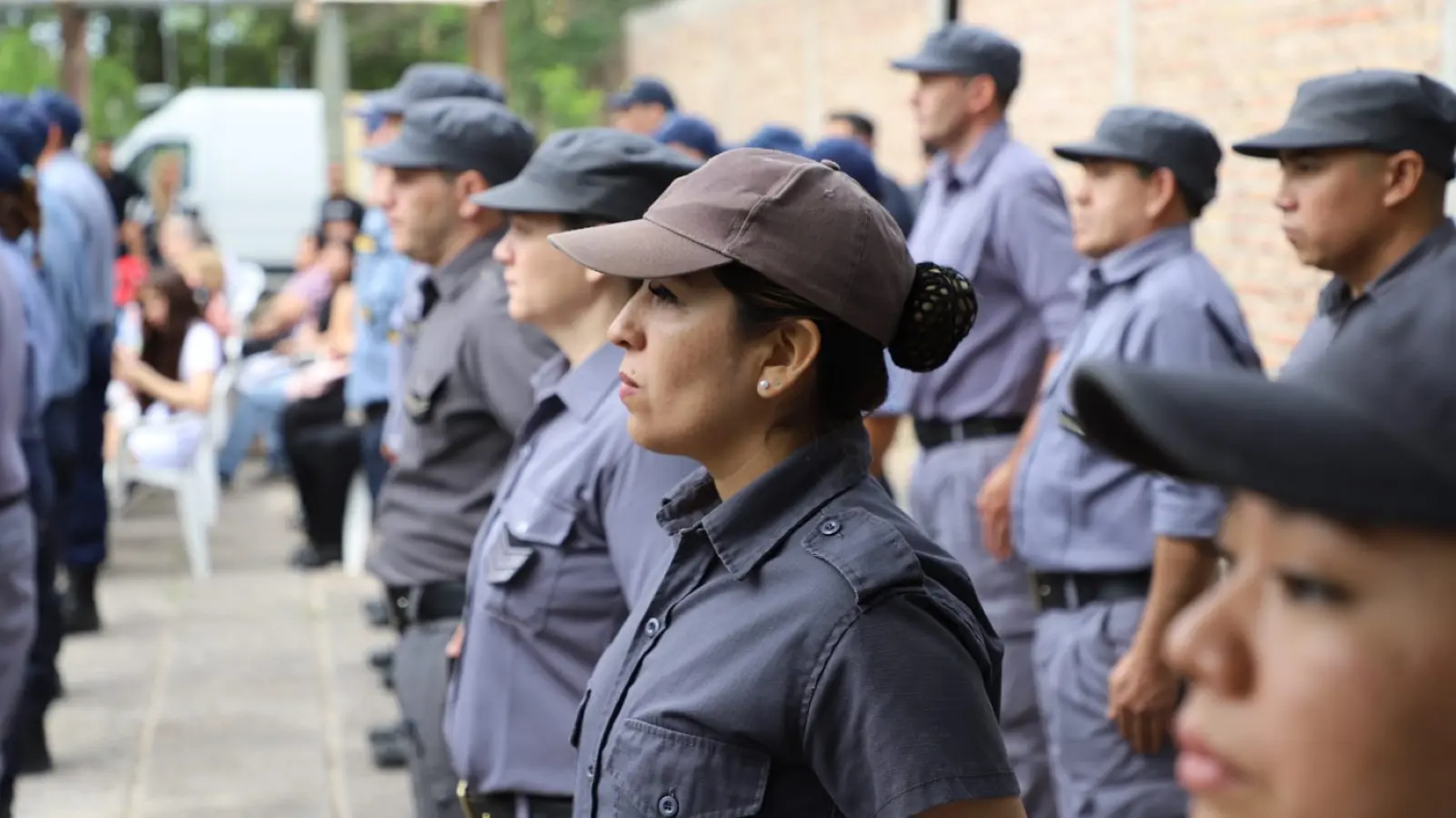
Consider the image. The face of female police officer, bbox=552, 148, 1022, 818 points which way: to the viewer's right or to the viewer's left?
to the viewer's left

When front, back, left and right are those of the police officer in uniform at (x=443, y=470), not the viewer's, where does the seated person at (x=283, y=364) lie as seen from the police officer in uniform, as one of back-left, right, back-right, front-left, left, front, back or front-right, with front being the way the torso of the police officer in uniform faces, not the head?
right

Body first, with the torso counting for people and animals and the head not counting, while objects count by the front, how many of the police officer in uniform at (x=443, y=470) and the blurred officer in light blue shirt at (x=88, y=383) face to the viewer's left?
2

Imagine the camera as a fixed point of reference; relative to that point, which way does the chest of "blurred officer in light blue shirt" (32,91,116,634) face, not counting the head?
to the viewer's left

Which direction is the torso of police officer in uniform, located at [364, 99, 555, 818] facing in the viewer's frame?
to the viewer's left

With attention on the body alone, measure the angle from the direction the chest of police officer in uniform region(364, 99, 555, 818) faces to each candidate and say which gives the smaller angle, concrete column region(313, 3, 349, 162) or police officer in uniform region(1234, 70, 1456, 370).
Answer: the concrete column

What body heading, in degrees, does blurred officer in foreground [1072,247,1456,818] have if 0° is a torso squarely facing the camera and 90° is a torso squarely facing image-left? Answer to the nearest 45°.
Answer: approximately 45°

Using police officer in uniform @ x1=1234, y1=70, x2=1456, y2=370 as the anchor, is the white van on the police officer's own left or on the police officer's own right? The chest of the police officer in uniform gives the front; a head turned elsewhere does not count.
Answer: on the police officer's own right

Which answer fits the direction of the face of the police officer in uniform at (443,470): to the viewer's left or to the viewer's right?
to the viewer's left

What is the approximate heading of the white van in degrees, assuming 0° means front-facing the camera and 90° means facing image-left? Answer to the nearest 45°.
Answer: approximately 90°

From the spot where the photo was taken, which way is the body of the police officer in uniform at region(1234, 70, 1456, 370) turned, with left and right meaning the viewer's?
facing to the left of the viewer
